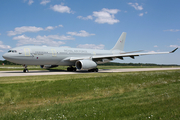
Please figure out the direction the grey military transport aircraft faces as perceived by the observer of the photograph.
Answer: facing the viewer and to the left of the viewer
